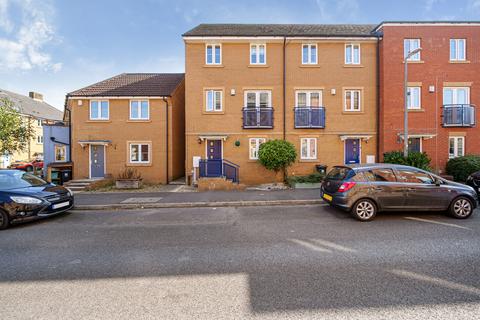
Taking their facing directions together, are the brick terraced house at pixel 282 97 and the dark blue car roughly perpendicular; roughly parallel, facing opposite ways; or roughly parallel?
roughly perpendicular

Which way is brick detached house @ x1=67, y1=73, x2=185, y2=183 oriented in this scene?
toward the camera

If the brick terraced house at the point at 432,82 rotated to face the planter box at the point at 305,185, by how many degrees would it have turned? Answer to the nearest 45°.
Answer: approximately 45° to its right

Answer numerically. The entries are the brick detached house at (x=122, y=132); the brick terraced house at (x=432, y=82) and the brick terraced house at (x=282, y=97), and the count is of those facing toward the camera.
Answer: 3

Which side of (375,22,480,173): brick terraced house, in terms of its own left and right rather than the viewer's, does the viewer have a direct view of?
front

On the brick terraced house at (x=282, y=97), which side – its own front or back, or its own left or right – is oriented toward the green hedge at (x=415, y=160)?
left

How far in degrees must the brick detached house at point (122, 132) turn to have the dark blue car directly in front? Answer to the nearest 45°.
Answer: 0° — it already faces it
